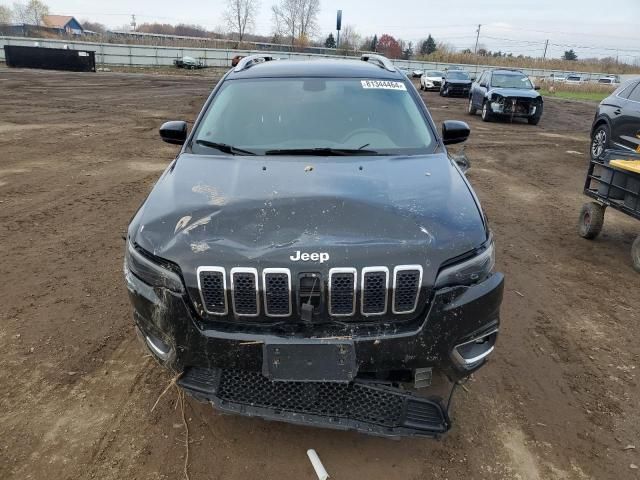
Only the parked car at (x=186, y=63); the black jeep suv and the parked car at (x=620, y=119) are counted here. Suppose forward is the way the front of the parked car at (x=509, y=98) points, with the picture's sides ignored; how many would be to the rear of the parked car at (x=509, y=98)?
1

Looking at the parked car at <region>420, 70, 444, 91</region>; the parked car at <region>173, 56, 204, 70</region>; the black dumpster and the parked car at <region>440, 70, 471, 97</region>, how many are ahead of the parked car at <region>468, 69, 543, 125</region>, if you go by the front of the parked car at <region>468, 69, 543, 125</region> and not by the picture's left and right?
0

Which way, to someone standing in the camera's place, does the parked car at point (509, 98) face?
facing the viewer and to the right of the viewer

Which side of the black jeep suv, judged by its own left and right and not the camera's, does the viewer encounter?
front

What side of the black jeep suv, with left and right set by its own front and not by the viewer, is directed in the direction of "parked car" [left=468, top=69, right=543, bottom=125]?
back

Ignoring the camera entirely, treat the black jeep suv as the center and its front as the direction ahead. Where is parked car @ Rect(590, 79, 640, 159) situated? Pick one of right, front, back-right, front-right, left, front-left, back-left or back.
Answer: back-left

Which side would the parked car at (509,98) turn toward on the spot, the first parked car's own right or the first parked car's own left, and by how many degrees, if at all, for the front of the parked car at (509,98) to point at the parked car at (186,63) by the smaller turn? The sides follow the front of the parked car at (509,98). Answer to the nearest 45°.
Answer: approximately 180°

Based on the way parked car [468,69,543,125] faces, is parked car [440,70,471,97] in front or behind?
behind

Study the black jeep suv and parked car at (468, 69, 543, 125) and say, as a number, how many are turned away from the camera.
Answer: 0

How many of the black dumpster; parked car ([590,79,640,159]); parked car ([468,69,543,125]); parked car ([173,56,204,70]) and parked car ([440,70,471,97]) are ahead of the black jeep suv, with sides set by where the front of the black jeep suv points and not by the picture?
0

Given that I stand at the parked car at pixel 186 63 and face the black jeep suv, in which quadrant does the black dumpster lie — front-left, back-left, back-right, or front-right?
front-right

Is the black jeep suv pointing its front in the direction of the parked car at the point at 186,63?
no

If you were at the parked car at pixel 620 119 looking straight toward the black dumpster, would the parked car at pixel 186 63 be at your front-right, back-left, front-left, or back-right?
front-right

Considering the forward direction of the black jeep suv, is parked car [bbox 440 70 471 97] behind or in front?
behind

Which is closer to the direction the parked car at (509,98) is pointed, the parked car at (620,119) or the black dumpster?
the parked car

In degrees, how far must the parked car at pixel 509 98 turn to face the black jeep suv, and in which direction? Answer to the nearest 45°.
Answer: approximately 45° to its right

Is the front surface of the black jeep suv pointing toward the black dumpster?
no
